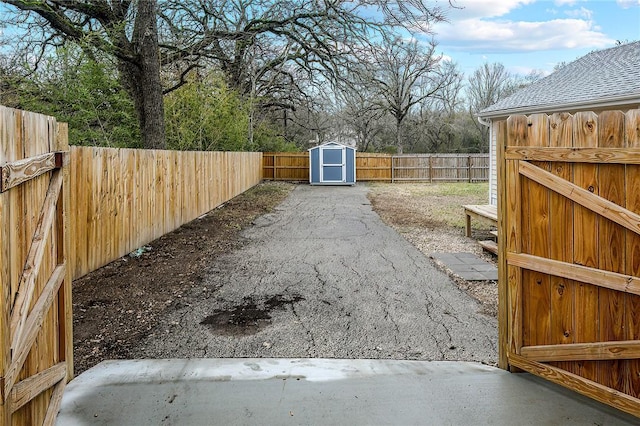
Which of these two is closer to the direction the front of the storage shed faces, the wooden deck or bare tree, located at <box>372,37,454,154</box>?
the wooden deck

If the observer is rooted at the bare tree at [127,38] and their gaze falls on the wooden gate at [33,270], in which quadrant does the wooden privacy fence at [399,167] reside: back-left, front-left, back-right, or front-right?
back-left

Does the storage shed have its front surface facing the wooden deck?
yes

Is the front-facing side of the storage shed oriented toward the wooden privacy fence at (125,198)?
yes

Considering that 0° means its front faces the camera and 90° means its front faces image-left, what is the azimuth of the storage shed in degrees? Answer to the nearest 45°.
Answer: approximately 0°

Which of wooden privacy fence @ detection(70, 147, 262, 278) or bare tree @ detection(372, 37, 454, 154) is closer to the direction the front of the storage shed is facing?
the wooden privacy fence

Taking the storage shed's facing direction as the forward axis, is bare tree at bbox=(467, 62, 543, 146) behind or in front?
behind
